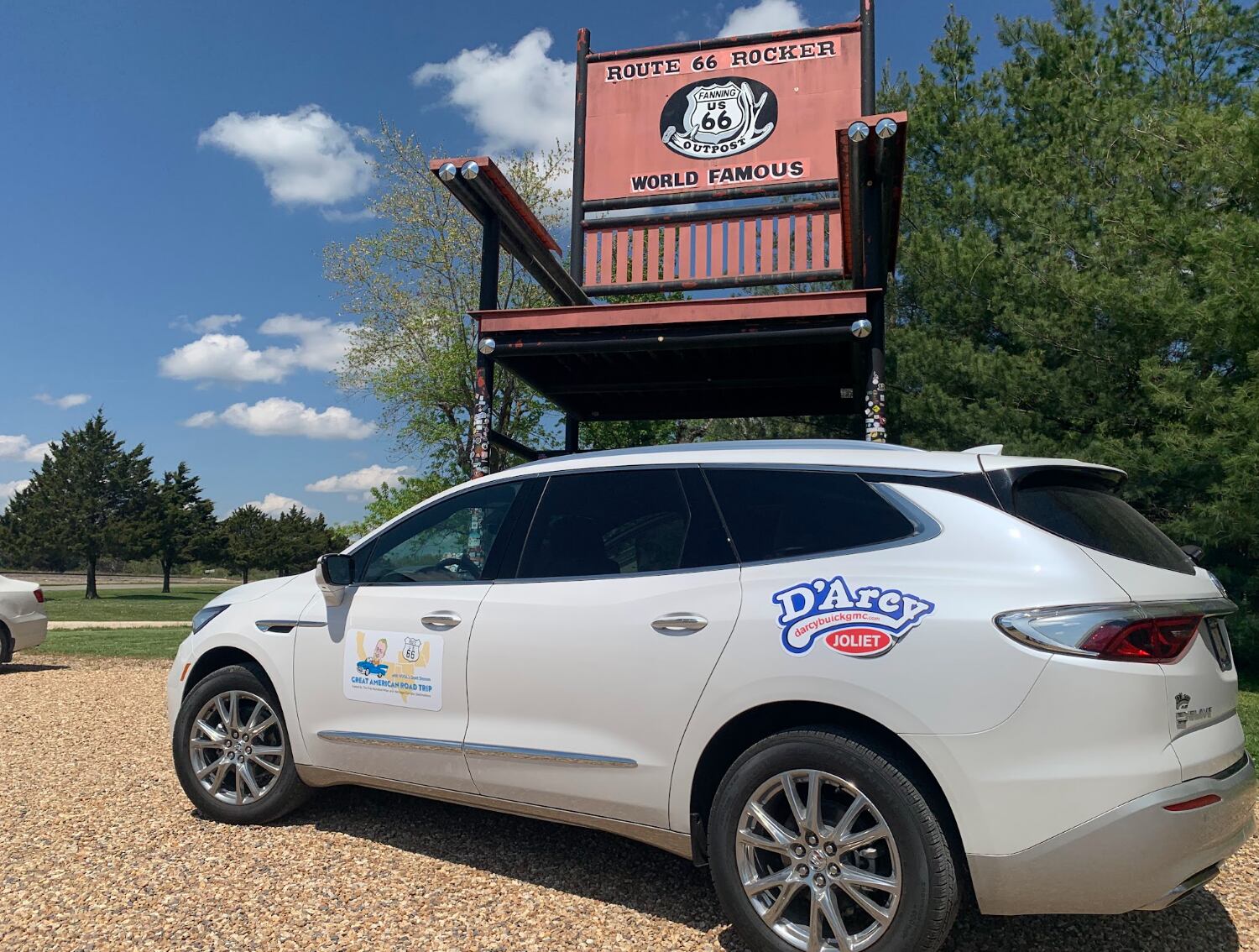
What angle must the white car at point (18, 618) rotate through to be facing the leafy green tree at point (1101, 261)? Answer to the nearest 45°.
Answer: approximately 180°

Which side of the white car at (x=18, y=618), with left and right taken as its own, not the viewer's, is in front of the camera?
left

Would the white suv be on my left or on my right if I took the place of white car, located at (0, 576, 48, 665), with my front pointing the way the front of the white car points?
on my left
